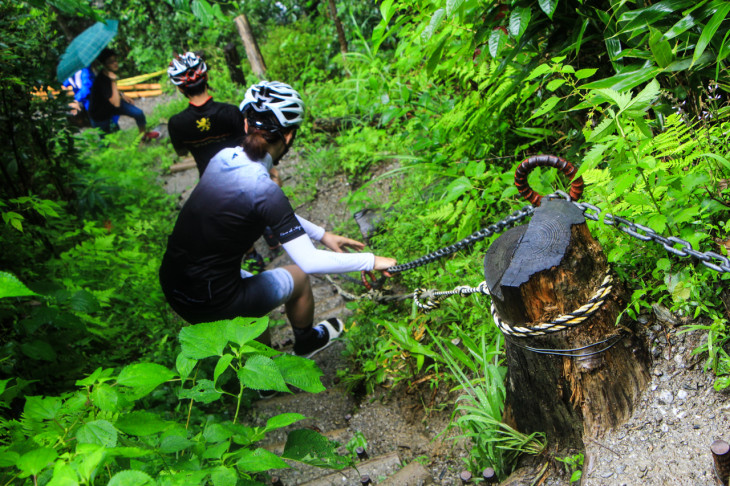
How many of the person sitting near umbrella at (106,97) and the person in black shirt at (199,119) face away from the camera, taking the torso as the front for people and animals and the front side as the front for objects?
1

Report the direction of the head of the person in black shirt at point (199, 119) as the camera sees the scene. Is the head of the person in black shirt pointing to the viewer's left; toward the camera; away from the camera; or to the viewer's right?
away from the camera

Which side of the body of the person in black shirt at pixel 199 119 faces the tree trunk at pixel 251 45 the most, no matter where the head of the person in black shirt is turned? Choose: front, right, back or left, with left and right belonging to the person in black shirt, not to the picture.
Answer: front

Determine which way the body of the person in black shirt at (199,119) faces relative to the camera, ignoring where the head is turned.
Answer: away from the camera

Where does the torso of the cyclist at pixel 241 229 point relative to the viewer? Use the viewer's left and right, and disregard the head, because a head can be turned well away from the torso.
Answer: facing away from the viewer and to the right of the viewer

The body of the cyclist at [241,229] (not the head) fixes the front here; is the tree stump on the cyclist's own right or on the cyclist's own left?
on the cyclist's own right

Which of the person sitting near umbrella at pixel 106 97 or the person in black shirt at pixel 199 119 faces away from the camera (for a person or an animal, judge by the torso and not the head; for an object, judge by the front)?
the person in black shirt

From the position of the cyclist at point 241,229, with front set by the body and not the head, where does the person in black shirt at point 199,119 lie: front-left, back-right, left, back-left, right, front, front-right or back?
front-left

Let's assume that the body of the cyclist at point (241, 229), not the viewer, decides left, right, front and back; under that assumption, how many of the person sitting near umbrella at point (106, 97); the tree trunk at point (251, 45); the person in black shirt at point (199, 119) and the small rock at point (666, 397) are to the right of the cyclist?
1
